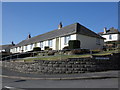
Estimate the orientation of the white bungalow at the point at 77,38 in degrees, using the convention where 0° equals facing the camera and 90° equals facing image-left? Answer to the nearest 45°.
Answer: approximately 45°
